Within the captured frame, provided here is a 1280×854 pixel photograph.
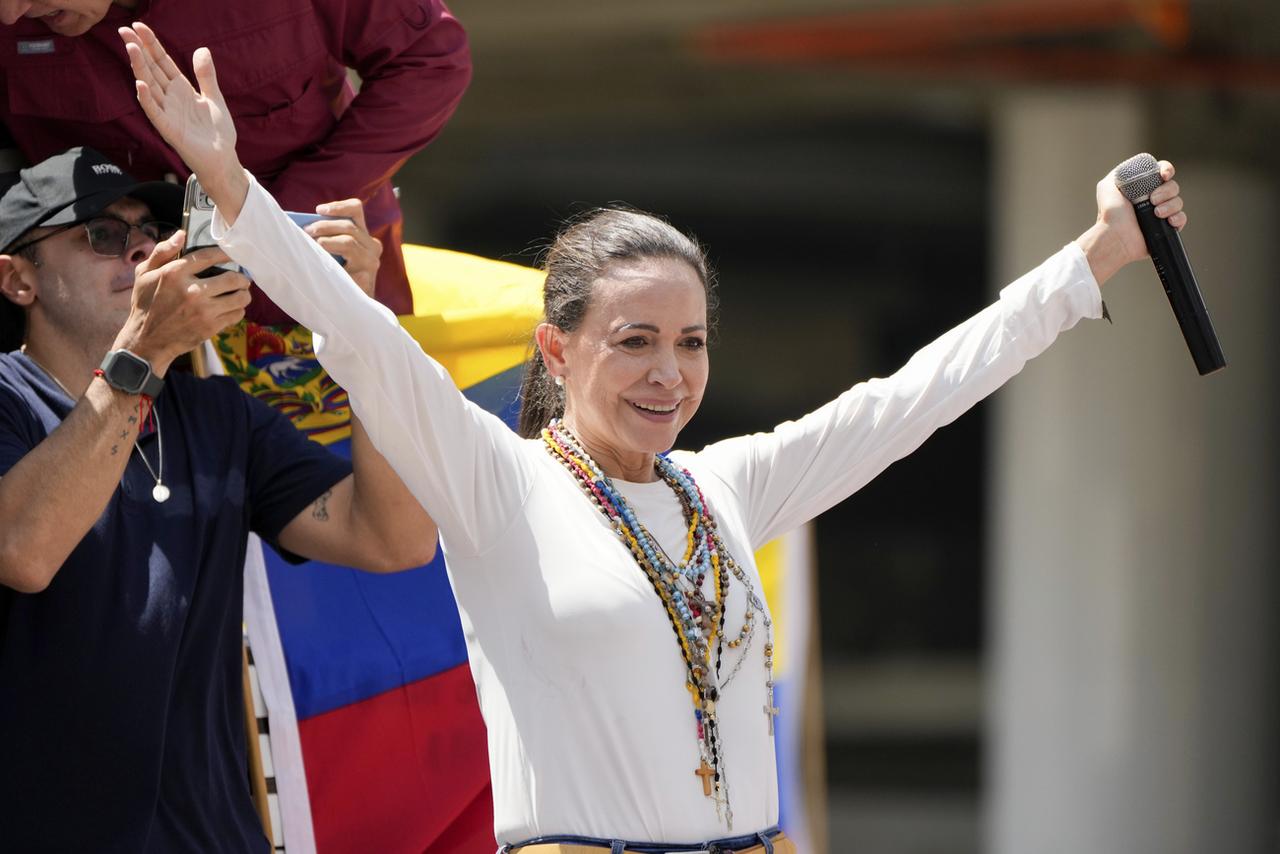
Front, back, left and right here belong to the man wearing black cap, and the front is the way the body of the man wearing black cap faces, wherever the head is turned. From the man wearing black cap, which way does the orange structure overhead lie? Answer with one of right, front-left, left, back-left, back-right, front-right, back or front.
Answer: left

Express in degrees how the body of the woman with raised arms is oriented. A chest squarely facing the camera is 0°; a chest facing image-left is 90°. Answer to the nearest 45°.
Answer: approximately 315°

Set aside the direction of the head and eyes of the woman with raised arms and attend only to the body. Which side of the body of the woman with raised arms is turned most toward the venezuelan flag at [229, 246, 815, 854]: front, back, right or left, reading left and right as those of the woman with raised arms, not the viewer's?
back

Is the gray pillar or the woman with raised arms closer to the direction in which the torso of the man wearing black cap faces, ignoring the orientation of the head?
the woman with raised arms

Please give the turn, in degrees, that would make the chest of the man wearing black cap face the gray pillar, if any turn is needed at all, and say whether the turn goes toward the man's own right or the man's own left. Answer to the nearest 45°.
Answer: approximately 90° to the man's own left

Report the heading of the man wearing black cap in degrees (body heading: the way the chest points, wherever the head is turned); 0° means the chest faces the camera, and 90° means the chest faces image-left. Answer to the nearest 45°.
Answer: approximately 315°

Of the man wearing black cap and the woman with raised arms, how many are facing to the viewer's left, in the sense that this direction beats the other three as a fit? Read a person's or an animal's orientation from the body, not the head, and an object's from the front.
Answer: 0

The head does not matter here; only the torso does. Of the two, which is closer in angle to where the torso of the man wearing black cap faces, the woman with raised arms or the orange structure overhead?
the woman with raised arms
